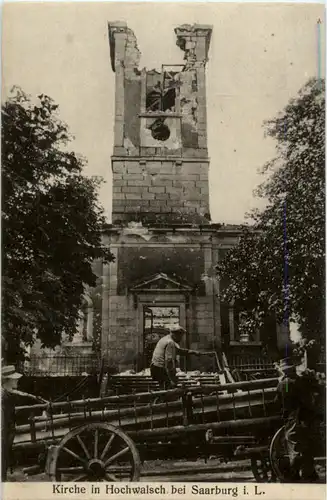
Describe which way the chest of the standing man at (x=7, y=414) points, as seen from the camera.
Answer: to the viewer's right

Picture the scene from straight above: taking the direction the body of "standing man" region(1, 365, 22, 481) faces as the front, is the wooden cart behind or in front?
in front

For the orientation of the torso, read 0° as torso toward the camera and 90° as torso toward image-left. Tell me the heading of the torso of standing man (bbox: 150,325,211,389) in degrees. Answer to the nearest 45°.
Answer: approximately 270°

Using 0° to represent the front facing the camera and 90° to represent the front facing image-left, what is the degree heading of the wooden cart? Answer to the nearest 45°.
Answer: approximately 270°

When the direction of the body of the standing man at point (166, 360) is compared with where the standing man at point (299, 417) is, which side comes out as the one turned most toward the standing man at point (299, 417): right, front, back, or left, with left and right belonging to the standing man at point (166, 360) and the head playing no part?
front
